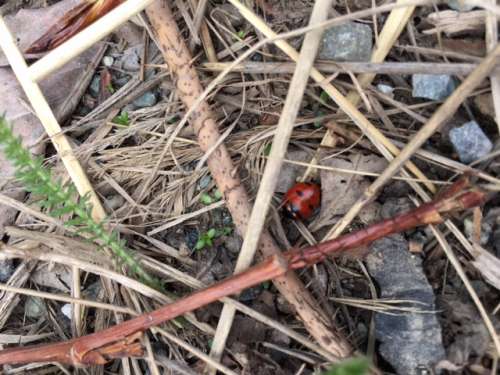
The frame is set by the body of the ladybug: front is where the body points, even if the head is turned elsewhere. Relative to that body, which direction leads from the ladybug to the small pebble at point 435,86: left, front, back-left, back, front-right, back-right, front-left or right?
back-left

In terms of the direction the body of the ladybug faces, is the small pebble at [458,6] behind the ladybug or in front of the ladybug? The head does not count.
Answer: behind

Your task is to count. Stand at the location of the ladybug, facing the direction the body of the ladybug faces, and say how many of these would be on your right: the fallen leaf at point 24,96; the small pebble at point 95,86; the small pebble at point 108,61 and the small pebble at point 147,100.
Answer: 4

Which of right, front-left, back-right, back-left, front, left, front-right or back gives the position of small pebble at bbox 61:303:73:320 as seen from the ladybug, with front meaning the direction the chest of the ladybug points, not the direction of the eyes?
front-right

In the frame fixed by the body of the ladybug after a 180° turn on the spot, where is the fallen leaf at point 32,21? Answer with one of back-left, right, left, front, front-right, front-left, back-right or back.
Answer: left

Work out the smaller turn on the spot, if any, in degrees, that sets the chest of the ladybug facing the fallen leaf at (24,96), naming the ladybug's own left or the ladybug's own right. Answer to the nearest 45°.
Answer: approximately 90° to the ladybug's own right

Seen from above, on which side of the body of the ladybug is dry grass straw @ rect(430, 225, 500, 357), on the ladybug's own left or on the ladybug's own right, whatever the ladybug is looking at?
on the ladybug's own left

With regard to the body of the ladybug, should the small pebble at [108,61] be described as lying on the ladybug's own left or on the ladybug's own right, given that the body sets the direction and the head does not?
on the ladybug's own right

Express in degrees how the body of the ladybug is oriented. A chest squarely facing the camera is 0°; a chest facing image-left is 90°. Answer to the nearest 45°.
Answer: approximately 45°

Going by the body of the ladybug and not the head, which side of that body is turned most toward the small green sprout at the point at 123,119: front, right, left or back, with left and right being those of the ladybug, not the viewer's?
right
